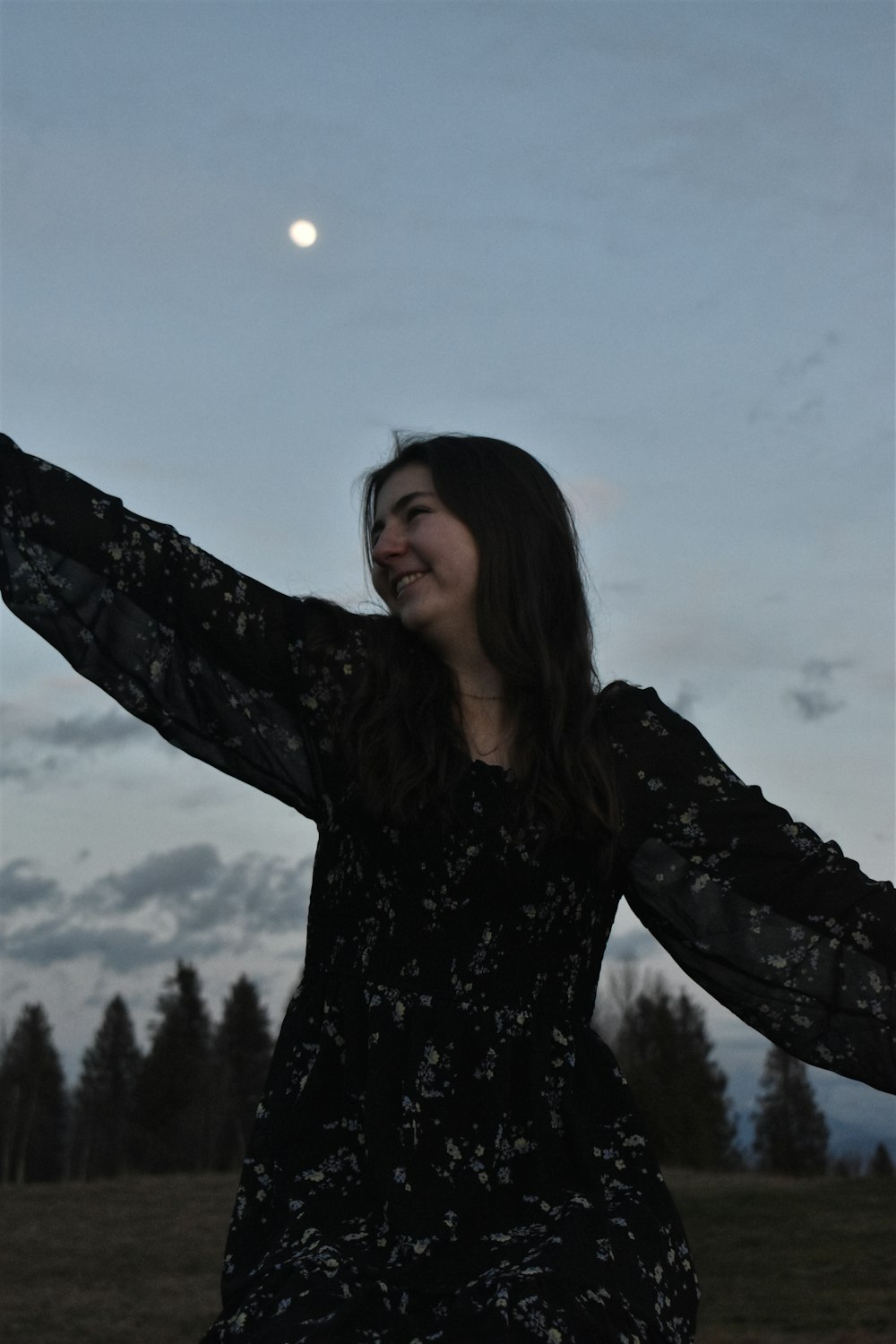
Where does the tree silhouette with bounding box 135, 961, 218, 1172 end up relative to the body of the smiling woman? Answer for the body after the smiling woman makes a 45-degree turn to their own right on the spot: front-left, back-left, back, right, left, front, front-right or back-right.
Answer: back-right

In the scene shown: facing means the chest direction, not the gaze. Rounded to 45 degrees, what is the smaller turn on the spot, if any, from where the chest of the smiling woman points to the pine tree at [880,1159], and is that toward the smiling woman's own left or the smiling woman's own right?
approximately 180°

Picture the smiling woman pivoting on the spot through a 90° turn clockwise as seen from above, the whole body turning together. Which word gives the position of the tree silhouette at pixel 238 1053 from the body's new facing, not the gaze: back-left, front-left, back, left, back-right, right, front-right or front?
right

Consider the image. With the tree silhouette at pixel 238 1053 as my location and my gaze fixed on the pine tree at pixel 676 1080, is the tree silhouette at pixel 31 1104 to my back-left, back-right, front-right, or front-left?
back-right

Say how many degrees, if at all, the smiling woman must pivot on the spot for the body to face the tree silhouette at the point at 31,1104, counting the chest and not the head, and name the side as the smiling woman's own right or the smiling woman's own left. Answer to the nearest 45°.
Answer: approximately 180°

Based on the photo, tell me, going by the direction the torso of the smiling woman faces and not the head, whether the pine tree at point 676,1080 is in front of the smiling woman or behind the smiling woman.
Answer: behind

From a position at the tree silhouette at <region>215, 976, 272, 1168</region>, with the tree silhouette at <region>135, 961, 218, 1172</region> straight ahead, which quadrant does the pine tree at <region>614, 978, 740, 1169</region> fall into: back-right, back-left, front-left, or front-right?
back-left

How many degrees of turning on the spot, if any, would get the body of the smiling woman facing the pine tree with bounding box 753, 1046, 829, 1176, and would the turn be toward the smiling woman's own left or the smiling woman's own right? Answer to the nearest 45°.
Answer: approximately 180°

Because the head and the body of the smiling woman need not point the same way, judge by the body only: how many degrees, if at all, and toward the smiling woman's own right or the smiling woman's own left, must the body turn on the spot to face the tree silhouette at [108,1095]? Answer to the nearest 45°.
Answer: approximately 180°

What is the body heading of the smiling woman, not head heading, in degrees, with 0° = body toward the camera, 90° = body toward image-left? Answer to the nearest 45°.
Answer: approximately 0°
